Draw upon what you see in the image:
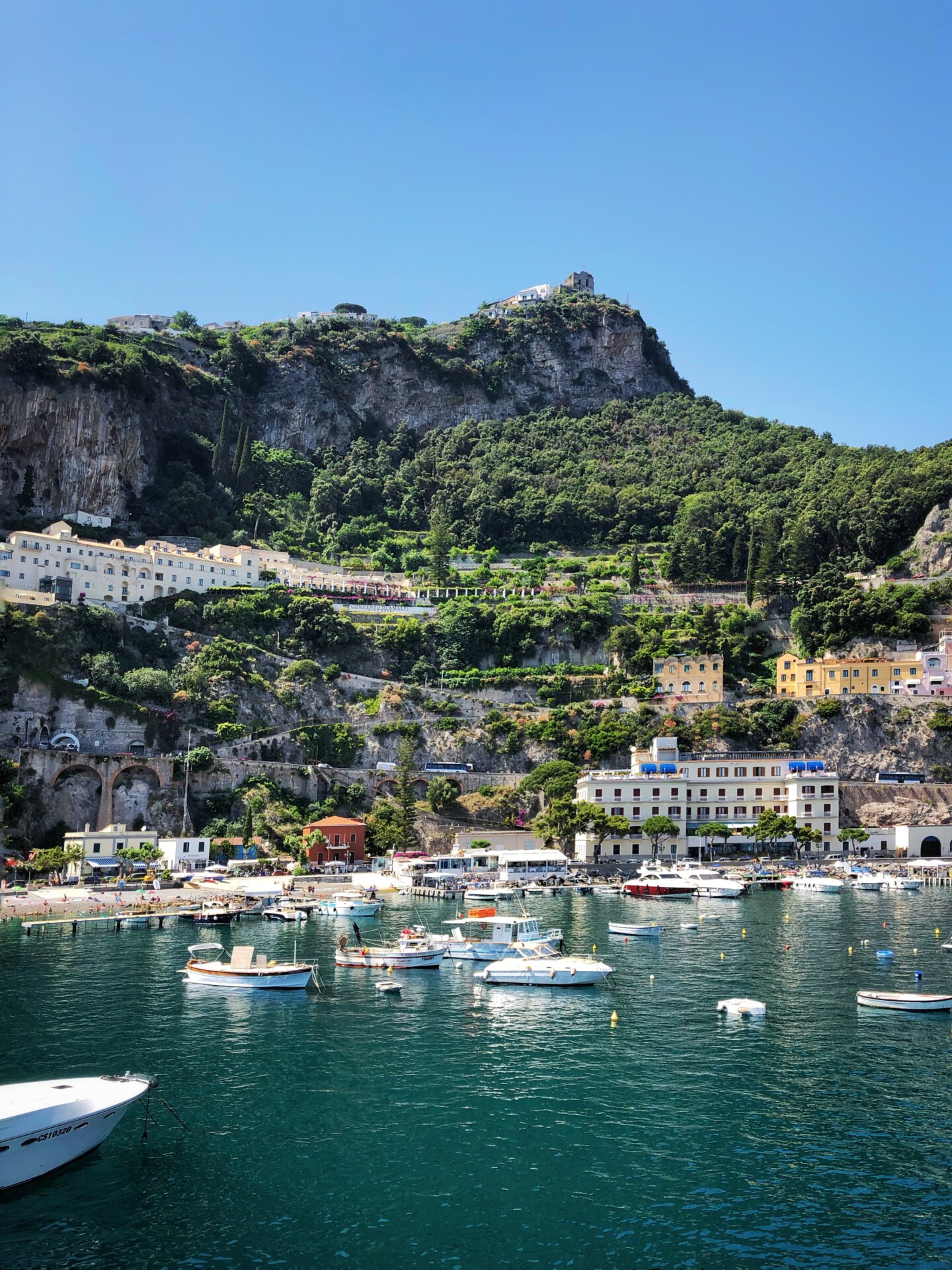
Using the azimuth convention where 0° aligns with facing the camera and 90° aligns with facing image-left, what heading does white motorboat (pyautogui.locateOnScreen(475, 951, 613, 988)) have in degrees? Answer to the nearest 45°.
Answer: approximately 270°

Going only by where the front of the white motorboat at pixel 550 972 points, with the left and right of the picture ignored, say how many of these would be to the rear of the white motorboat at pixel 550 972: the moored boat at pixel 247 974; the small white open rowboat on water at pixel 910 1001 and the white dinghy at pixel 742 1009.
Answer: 1

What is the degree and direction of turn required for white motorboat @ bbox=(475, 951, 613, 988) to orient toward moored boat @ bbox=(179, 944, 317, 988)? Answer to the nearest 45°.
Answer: approximately 180°

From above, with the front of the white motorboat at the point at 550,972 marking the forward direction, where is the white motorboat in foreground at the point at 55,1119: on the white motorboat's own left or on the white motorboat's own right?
on the white motorboat's own right

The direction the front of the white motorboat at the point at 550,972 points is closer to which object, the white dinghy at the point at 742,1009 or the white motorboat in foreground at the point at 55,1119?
the white dinghy

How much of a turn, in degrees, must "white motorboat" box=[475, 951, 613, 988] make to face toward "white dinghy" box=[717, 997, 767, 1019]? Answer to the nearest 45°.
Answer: approximately 45° to its right

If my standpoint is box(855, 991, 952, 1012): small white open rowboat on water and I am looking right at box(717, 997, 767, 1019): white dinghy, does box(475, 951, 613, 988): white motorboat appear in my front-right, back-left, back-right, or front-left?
front-right

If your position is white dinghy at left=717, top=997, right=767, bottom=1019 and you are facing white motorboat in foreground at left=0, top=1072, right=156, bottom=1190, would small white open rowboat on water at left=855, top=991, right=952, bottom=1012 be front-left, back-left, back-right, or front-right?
back-left
